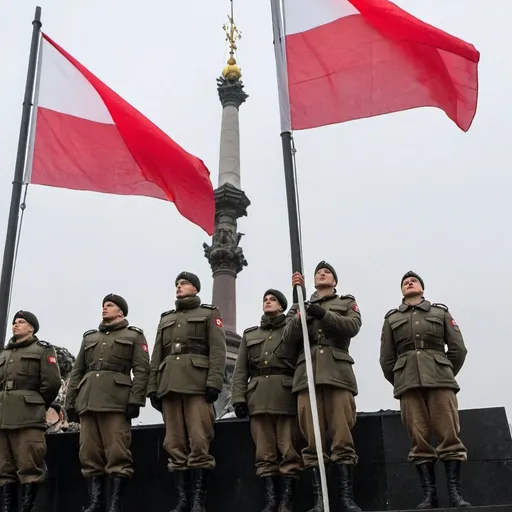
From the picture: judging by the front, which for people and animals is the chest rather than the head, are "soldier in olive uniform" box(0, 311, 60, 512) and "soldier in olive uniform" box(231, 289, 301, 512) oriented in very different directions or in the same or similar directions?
same or similar directions

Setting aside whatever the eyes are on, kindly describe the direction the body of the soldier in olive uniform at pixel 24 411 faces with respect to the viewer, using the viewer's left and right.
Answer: facing the viewer and to the left of the viewer

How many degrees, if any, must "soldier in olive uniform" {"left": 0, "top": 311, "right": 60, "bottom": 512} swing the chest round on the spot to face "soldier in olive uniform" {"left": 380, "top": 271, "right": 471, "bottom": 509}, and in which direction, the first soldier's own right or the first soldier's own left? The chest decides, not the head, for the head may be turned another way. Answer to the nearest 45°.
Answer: approximately 90° to the first soldier's own left

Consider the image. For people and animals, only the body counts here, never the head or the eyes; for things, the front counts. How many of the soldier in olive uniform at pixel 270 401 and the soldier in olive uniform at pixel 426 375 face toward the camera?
2

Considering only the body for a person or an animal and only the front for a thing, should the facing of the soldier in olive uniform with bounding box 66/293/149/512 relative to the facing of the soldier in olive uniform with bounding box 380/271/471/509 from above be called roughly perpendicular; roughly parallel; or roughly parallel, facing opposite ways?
roughly parallel

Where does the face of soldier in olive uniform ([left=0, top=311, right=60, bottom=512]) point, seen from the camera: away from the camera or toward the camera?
toward the camera

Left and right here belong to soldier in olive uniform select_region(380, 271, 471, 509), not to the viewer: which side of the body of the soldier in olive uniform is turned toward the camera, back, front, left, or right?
front

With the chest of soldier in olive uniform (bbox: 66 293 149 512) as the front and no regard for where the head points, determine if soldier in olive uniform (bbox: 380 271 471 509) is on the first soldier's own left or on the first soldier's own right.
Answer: on the first soldier's own left

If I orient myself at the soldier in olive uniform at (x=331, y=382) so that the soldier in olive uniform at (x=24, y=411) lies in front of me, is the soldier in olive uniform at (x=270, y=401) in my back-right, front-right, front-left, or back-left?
front-right

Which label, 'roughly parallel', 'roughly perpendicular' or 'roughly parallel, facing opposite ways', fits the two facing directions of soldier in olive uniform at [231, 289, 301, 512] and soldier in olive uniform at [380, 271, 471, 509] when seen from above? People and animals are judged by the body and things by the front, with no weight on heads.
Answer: roughly parallel
